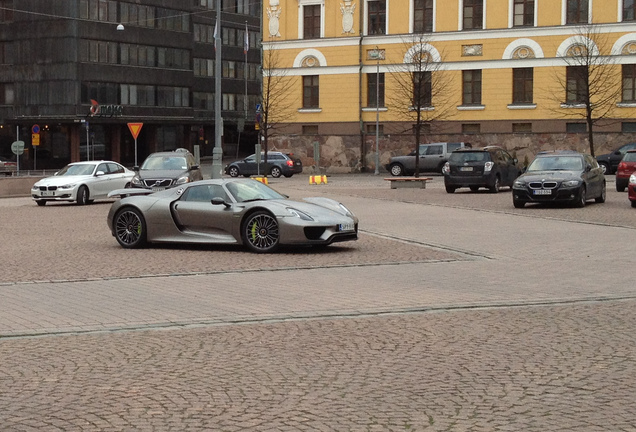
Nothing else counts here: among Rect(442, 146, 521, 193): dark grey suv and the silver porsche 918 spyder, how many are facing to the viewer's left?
0

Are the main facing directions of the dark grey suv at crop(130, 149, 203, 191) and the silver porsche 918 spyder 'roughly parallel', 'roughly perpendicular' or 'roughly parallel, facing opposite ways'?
roughly perpendicular

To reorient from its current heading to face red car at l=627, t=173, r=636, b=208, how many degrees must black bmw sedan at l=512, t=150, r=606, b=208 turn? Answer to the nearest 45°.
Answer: approximately 135° to its left

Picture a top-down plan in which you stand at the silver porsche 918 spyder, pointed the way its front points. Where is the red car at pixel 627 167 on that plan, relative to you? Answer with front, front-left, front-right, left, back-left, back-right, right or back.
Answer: left

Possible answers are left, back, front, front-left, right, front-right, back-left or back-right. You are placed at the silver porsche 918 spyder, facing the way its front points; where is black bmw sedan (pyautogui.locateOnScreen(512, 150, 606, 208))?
left

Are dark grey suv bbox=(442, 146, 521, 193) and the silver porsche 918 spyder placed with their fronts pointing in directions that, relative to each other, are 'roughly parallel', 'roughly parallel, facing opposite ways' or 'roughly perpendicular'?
roughly perpendicular

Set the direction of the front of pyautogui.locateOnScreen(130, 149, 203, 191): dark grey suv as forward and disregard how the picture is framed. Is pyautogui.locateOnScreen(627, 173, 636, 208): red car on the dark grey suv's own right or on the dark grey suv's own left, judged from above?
on the dark grey suv's own left

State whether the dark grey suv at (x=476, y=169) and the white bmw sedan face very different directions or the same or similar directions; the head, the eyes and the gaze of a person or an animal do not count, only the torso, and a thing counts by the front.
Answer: very different directions
